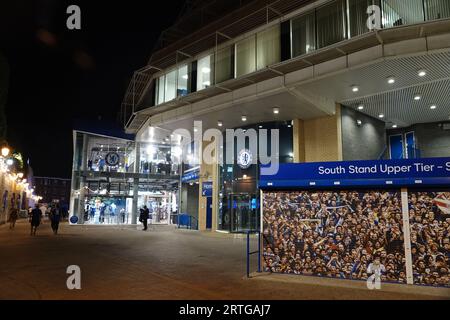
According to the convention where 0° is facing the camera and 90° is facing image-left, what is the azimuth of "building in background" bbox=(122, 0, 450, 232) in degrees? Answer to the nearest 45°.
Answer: approximately 45°

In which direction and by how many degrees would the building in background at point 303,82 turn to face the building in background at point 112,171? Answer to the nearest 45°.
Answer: approximately 90° to its right

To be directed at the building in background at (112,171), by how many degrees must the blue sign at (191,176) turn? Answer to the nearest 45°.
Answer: approximately 90° to its right

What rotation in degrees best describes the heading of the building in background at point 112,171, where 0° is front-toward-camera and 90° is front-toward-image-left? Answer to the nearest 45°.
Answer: approximately 0°

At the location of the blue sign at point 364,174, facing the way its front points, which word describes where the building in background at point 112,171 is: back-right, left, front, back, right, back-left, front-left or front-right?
back-right

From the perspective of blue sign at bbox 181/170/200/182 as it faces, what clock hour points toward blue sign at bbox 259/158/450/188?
blue sign at bbox 259/158/450/188 is roughly at 10 o'clock from blue sign at bbox 181/170/200/182.

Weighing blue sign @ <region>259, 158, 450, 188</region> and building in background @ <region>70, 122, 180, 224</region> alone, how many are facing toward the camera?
2

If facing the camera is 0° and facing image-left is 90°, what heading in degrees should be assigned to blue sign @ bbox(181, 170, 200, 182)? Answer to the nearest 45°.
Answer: approximately 45°

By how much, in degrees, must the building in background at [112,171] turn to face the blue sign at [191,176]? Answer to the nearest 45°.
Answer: approximately 45° to its left

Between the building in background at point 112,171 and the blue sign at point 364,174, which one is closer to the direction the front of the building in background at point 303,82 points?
the blue sign
